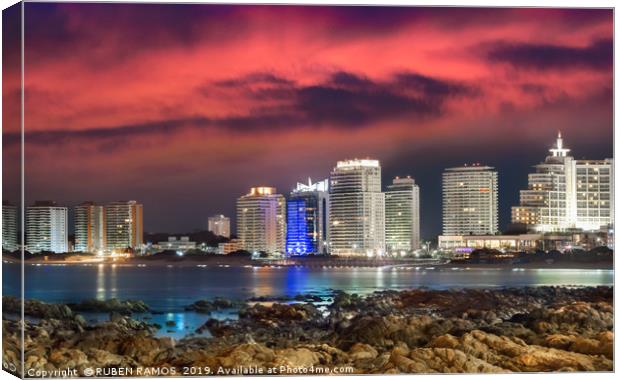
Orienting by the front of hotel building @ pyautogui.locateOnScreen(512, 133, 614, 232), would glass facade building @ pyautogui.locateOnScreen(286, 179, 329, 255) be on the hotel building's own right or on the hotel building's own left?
on the hotel building's own right

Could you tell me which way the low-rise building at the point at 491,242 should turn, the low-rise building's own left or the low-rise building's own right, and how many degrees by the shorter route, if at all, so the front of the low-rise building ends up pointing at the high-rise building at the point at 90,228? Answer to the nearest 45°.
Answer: approximately 90° to the low-rise building's own right

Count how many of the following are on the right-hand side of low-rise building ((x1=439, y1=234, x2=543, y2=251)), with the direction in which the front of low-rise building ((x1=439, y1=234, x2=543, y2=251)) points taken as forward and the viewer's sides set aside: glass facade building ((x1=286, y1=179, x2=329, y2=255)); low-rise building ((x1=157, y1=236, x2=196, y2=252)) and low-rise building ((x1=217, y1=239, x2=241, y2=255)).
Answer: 3

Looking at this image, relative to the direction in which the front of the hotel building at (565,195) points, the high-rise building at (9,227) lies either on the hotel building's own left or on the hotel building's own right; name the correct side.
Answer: on the hotel building's own right

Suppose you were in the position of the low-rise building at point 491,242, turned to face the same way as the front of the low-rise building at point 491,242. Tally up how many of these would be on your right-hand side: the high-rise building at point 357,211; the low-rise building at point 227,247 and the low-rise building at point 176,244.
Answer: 3

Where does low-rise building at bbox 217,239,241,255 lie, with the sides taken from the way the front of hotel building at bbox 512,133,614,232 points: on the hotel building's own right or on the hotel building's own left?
on the hotel building's own right

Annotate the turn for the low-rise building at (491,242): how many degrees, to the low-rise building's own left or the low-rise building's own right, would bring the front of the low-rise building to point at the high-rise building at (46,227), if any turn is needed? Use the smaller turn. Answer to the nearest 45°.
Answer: approximately 90° to the low-rise building's own right

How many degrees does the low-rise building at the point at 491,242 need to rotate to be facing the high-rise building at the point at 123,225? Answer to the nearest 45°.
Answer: approximately 90° to its right

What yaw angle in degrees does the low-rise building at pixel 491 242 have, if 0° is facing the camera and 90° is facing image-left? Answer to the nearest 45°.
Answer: approximately 0°
